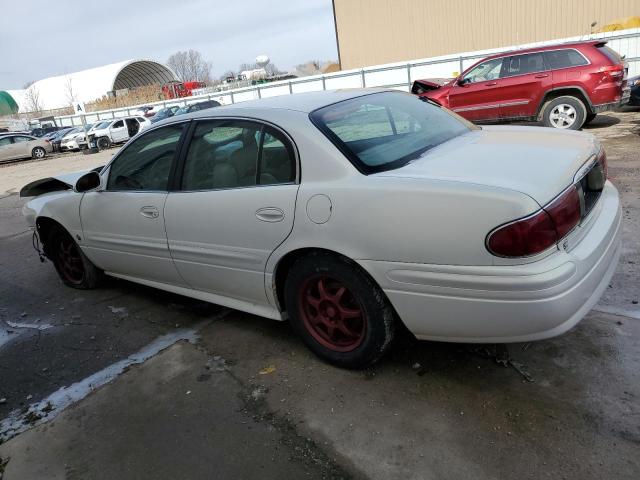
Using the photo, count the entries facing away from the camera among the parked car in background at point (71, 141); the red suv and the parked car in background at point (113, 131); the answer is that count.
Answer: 0

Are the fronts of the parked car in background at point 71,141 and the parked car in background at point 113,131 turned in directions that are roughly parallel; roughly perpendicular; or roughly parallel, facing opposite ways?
roughly parallel

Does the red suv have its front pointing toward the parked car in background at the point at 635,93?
no

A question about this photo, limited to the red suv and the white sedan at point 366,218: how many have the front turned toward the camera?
0

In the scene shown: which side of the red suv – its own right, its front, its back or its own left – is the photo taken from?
left

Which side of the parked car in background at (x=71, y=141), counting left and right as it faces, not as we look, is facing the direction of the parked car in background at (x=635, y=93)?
left

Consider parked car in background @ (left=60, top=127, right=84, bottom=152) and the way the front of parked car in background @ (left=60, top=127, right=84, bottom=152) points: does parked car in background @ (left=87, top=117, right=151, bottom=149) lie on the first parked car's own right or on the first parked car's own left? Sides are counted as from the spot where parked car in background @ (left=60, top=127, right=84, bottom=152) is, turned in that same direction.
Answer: on the first parked car's own left

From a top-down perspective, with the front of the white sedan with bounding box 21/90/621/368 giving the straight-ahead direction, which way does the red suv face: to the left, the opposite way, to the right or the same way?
the same way

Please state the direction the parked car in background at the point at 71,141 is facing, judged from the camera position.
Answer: facing the viewer and to the left of the viewer

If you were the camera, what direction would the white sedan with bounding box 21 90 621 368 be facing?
facing away from the viewer and to the left of the viewer

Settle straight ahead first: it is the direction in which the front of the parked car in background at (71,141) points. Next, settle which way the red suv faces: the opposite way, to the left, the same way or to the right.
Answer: to the right

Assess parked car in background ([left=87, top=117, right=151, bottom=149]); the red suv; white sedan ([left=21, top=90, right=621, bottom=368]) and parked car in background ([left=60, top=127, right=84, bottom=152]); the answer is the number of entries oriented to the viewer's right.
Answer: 0

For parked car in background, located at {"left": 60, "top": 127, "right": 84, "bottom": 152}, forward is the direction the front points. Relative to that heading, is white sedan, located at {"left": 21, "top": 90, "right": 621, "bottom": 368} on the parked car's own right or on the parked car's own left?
on the parked car's own left

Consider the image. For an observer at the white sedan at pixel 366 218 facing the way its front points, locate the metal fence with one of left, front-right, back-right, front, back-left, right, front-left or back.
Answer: front-right

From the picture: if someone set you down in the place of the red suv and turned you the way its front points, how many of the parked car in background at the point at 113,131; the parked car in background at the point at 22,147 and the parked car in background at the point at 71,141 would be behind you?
0

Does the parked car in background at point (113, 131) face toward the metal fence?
no

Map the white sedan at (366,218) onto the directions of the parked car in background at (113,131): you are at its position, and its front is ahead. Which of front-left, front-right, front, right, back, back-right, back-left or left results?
front-left
